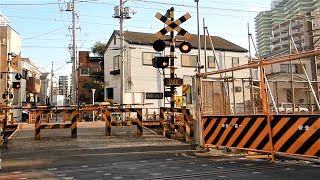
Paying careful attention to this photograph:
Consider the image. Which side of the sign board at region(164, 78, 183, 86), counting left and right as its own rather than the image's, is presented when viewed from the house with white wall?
back

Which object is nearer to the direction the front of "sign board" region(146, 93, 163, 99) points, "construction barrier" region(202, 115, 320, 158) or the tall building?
the construction barrier

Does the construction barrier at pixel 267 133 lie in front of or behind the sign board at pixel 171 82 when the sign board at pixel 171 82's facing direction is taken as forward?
in front

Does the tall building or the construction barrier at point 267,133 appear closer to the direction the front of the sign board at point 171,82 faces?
the construction barrier

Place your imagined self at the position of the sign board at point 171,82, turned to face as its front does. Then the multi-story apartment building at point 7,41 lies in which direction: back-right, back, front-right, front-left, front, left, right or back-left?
back-right

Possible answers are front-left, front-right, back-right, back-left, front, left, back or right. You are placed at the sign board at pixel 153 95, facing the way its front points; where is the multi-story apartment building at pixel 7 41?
right

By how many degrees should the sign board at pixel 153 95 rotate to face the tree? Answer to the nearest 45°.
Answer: approximately 135° to its right

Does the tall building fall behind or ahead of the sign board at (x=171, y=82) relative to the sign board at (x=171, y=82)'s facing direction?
behind

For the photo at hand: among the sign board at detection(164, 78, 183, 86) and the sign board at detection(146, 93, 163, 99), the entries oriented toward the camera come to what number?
2

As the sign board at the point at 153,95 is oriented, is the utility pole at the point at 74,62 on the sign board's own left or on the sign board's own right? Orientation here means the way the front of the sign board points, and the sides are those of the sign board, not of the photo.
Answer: on the sign board's own right
